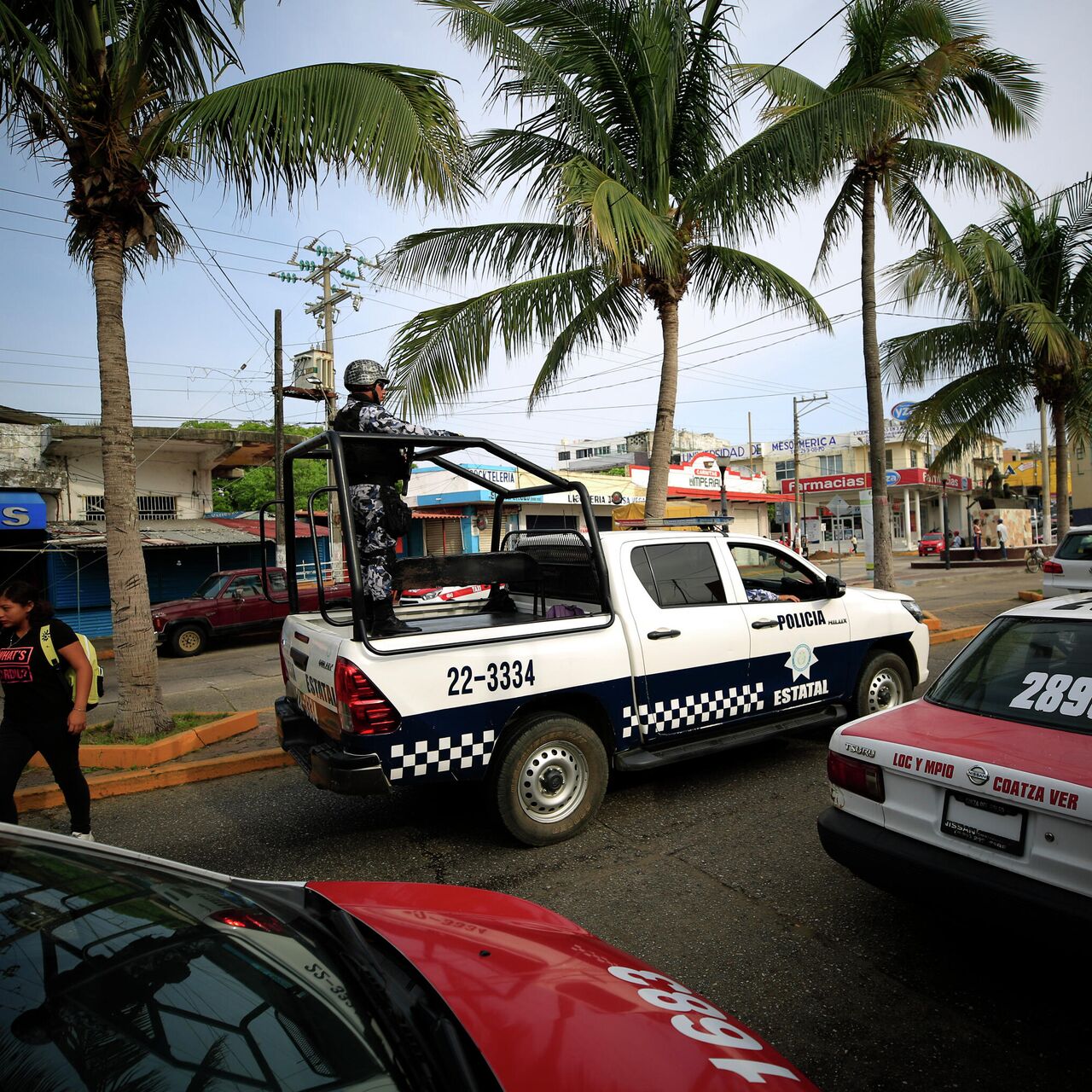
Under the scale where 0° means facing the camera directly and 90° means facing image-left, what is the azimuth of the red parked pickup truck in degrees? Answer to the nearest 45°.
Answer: approximately 45°

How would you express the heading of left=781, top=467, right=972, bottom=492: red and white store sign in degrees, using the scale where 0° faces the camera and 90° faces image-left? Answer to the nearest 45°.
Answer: approximately 0°

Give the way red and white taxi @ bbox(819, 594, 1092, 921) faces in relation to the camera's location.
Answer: facing away from the viewer and to the right of the viewer

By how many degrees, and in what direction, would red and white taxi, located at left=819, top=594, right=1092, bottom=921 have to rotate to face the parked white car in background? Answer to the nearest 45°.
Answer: approximately 45° to its left

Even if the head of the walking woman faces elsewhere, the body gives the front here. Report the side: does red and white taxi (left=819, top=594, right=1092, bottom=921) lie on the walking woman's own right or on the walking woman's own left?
on the walking woman's own left

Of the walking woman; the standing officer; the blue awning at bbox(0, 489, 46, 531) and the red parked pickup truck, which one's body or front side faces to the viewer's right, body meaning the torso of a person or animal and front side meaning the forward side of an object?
the standing officer

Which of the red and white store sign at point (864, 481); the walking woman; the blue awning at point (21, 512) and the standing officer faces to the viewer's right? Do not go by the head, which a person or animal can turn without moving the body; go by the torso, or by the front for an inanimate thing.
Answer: the standing officer

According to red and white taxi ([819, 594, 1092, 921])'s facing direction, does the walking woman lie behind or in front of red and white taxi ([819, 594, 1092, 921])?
behind

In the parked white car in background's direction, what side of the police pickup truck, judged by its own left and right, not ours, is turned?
front

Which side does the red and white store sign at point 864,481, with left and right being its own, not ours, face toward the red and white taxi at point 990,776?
front

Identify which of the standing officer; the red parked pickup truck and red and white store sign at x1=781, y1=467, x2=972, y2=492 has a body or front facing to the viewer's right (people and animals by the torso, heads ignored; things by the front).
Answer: the standing officer
